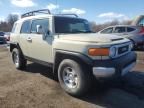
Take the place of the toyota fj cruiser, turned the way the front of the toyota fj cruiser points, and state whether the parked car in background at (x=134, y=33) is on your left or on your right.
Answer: on your left

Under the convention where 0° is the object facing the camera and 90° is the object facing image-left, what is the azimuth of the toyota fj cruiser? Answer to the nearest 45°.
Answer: approximately 315°
